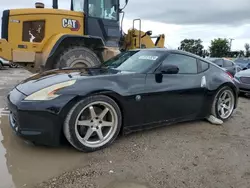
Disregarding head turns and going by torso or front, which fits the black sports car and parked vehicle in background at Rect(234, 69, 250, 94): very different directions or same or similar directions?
same or similar directions

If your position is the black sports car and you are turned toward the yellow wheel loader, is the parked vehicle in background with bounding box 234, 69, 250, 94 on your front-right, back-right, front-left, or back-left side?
front-right

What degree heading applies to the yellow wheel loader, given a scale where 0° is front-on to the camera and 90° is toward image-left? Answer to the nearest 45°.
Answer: approximately 225°

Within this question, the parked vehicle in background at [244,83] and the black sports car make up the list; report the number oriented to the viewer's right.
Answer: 0

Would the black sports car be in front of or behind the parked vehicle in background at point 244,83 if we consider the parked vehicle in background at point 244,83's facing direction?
in front

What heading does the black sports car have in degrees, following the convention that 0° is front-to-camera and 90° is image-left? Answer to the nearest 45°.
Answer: approximately 45°

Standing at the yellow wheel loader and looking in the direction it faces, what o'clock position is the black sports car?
The black sports car is roughly at 4 o'clock from the yellow wheel loader.

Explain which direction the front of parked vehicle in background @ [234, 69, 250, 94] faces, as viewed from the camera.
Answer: facing the viewer and to the left of the viewer

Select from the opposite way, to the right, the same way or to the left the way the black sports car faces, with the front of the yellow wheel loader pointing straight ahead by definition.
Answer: the opposite way

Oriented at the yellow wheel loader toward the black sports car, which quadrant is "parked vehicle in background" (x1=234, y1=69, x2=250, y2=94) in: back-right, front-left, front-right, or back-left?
front-left

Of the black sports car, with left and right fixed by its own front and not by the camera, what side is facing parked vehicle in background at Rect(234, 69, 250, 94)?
back

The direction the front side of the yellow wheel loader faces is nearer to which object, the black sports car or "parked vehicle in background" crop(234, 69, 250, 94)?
the parked vehicle in background
